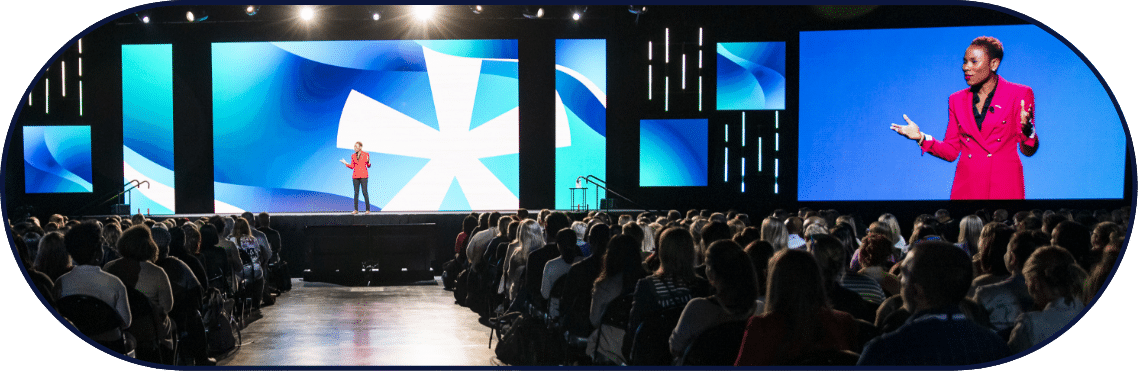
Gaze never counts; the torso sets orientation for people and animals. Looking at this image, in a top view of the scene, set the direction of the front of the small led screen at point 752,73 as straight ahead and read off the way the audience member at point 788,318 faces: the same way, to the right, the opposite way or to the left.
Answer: the opposite way

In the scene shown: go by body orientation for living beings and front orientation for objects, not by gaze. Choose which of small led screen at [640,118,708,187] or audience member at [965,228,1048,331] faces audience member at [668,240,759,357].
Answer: the small led screen

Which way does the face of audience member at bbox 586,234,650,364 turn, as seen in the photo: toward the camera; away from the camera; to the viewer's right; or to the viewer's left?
away from the camera

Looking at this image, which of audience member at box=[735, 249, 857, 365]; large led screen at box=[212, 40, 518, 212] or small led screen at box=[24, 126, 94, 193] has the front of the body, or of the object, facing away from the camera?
the audience member

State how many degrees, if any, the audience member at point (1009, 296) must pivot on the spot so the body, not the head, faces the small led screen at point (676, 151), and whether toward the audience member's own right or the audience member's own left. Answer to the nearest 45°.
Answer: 0° — they already face it

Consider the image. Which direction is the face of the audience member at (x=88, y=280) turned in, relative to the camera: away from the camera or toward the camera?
away from the camera

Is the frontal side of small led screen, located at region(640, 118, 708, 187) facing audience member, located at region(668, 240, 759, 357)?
yes

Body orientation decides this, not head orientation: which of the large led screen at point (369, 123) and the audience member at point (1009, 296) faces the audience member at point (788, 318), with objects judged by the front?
the large led screen

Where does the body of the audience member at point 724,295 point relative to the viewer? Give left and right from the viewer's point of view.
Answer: facing away from the viewer and to the left of the viewer

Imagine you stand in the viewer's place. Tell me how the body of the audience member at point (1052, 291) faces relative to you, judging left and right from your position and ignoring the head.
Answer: facing away from the viewer and to the left of the viewer

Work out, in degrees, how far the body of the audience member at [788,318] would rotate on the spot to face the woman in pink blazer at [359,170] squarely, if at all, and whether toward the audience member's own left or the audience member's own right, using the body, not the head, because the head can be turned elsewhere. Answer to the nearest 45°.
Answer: approximately 45° to the audience member's own left

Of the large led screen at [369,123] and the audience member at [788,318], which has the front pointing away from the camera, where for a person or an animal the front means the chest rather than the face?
the audience member
